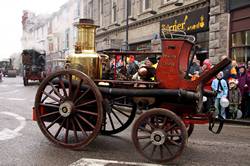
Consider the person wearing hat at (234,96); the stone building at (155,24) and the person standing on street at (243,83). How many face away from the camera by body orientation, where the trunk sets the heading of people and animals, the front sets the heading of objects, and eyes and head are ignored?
0

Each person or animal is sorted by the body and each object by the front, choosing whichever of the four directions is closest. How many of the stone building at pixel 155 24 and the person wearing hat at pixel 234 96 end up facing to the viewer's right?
0

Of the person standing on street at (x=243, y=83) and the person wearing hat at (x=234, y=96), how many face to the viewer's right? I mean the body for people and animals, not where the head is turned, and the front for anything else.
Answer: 0

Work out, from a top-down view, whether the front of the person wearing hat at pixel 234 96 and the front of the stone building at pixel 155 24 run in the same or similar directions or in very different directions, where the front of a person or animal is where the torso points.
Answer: same or similar directions

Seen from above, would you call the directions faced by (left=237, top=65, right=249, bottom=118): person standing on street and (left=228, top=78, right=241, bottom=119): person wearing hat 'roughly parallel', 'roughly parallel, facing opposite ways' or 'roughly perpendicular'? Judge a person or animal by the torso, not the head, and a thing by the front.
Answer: roughly parallel

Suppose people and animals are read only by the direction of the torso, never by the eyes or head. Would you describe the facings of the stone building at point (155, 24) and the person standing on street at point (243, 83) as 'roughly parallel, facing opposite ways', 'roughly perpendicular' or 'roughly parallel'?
roughly parallel

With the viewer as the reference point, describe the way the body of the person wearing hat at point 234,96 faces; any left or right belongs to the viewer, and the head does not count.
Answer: facing the viewer and to the left of the viewer

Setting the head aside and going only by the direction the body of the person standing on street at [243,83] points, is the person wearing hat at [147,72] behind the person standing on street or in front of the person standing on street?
in front

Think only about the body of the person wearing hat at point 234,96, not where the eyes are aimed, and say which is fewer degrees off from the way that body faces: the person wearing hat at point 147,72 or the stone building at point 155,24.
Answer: the person wearing hat
